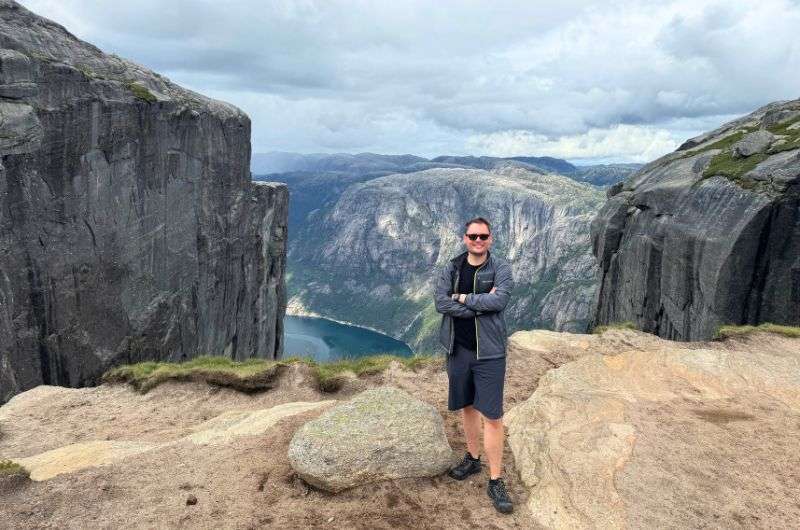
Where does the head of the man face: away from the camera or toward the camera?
toward the camera

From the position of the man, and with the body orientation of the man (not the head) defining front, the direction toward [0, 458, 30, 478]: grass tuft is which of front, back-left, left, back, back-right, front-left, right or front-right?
right

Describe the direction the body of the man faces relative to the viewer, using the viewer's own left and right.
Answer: facing the viewer
